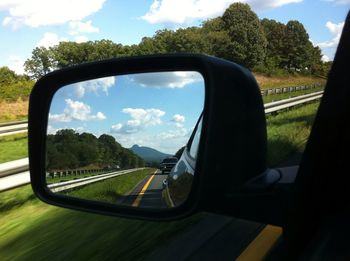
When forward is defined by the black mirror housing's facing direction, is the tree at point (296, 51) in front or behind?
behind

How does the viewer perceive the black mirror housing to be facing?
facing the viewer and to the left of the viewer

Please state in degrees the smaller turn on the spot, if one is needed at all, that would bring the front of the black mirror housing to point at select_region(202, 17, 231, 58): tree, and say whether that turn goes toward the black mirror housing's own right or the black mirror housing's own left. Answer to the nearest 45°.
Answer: approximately 135° to the black mirror housing's own right

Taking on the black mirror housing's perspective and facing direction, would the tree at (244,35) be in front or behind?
behind

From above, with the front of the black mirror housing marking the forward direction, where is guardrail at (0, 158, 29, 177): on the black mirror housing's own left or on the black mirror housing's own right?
on the black mirror housing's own right

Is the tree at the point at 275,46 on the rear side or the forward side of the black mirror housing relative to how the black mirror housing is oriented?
on the rear side

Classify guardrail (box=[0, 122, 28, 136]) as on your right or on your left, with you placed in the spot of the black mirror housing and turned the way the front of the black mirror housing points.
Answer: on your right
